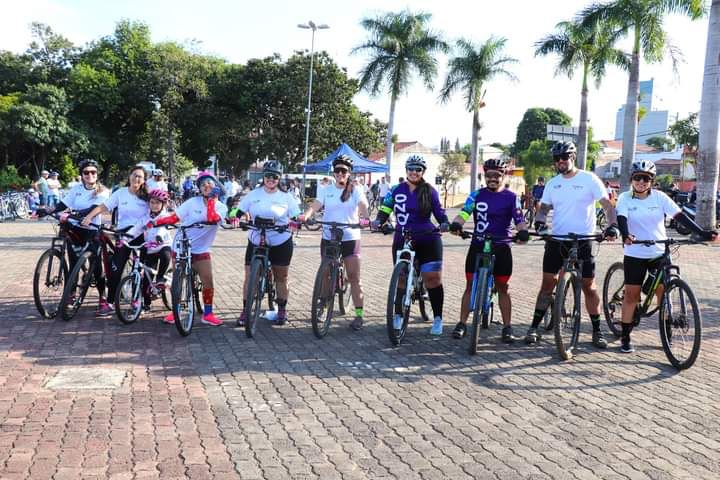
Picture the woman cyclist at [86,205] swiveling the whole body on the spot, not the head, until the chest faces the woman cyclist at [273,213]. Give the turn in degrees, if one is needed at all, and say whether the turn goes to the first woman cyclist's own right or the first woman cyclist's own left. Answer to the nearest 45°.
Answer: approximately 45° to the first woman cyclist's own left

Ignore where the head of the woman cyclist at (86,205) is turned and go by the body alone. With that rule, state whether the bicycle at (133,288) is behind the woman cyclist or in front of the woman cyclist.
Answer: in front

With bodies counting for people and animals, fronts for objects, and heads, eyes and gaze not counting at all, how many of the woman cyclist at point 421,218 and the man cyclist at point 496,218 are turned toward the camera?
2

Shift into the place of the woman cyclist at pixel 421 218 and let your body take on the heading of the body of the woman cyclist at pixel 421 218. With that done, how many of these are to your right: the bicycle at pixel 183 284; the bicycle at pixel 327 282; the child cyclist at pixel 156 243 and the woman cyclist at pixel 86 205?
4

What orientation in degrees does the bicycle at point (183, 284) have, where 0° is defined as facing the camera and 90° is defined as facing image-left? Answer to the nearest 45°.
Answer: approximately 0°

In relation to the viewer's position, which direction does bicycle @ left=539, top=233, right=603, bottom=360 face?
facing the viewer

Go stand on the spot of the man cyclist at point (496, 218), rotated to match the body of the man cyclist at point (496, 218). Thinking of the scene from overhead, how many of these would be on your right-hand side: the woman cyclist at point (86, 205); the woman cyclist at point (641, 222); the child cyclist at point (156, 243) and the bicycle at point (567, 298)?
2

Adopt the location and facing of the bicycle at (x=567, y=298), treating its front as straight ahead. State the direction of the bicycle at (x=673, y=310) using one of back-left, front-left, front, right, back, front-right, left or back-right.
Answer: left

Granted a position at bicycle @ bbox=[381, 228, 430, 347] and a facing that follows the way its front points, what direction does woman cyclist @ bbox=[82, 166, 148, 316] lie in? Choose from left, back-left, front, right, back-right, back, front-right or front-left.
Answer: right

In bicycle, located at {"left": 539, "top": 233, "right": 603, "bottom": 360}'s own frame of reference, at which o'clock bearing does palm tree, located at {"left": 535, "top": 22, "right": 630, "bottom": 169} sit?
The palm tree is roughly at 6 o'clock from the bicycle.

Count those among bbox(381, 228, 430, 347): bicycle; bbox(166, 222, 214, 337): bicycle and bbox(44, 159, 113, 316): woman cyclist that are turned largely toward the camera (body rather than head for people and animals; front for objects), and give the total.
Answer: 3

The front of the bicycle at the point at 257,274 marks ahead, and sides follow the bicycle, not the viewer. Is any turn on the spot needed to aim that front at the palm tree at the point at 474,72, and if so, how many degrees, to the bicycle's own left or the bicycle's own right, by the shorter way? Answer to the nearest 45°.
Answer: approximately 180°

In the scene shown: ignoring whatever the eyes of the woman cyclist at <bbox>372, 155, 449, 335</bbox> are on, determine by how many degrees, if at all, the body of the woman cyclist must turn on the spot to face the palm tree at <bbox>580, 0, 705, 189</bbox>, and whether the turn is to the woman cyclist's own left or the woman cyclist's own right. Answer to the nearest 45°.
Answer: approximately 135° to the woman cyclist's own left

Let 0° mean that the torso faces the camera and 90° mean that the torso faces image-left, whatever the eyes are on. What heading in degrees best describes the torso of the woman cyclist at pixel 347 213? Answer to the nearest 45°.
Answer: approximately 0°

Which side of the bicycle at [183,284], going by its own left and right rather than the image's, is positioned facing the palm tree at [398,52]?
back

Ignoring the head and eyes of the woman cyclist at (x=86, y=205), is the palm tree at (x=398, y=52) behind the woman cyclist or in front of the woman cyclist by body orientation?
behind

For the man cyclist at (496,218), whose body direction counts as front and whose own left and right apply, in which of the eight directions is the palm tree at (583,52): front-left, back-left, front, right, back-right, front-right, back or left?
back
